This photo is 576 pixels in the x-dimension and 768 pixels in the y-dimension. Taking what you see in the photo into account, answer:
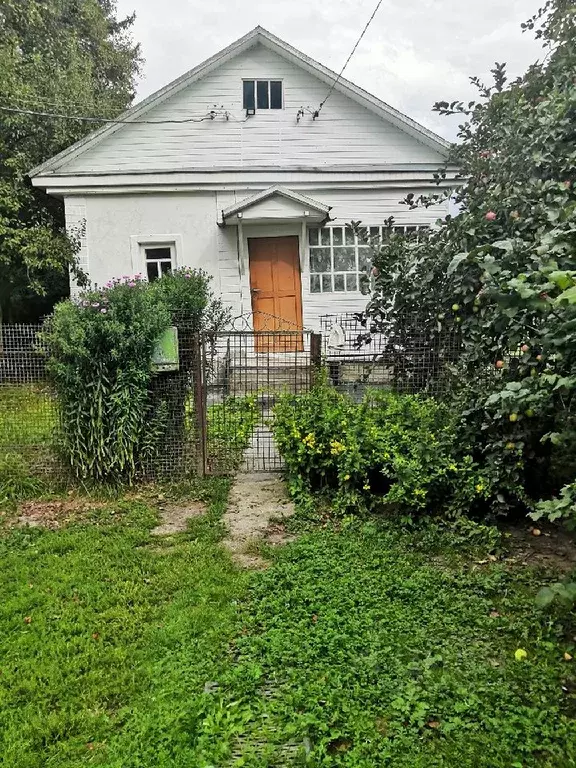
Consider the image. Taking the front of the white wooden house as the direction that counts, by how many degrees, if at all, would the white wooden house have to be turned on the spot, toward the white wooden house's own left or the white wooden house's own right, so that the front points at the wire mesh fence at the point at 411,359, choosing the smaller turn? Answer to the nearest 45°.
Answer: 0° — it already faces it

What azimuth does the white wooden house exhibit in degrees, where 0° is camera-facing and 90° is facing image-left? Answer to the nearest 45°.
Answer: approximately 0°

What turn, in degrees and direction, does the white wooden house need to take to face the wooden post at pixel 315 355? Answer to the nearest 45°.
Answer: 0° — it already faces it

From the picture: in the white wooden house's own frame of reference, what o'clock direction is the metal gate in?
The metal gate is roughly at 12 o'clock from the white wooden house.
